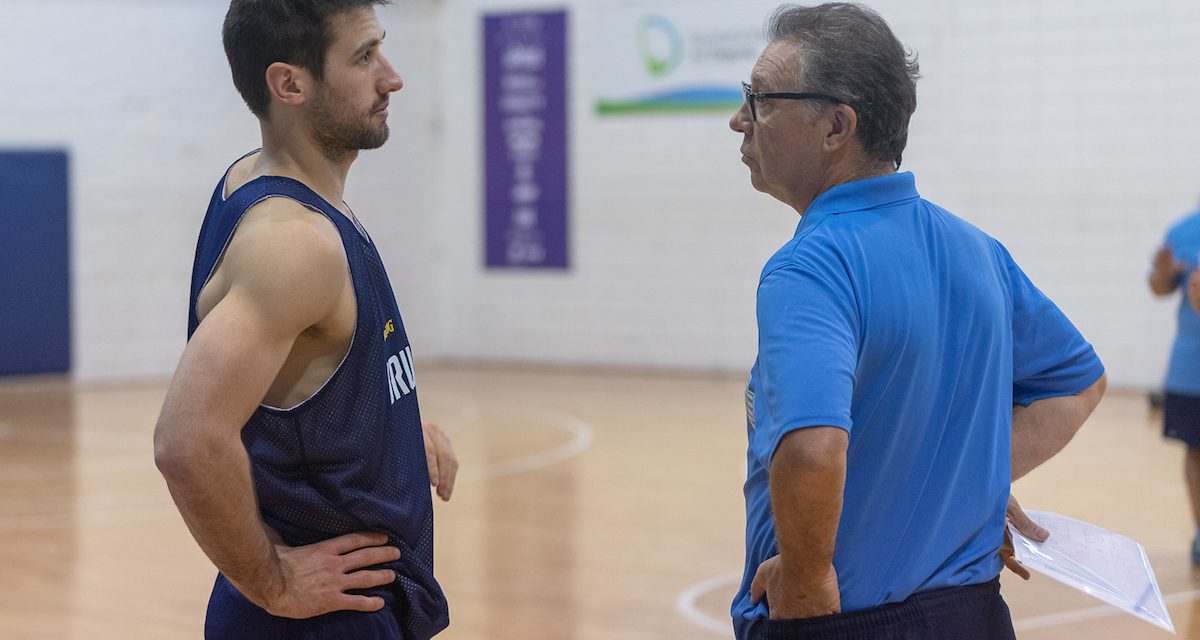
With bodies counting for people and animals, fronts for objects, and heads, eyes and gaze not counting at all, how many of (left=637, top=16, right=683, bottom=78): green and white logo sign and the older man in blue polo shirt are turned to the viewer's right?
0

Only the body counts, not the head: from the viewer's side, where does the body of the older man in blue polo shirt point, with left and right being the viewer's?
facing away from the viewer and to the left of the viewer

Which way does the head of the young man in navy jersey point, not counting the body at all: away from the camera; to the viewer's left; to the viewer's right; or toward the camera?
to the viewer's right

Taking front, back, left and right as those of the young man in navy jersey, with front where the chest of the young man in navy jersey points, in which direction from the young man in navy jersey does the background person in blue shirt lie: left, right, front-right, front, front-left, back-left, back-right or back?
front-left

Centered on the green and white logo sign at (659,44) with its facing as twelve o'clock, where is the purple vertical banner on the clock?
The purple vertical banner is roughly at 4 o'clock from the green and white logo sign.

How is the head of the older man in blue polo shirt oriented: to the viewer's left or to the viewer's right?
to the viewer's left

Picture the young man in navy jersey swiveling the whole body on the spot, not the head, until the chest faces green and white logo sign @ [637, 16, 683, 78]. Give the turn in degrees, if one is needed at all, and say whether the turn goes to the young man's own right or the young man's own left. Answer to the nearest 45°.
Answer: approximately 90° to the young man's own left

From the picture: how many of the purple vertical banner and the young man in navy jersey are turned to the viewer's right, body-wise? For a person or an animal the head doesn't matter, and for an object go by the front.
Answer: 1

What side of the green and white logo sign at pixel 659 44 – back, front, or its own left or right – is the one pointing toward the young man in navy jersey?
front

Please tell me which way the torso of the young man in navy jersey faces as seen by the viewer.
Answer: to the viewer's right

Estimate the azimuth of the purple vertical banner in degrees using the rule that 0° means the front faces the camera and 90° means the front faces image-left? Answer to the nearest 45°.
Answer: approximately 0°

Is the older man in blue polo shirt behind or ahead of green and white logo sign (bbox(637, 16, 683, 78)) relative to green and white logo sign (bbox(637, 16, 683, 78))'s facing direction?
ahead

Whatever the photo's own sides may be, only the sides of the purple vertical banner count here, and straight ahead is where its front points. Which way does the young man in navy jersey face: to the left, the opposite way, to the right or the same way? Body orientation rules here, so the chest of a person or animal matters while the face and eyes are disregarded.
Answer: to the left

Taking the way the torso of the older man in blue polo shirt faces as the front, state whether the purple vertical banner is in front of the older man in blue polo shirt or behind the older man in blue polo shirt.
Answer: in front

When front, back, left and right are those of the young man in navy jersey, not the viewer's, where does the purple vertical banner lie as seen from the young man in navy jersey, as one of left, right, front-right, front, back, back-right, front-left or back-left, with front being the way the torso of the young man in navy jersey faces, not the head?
left
